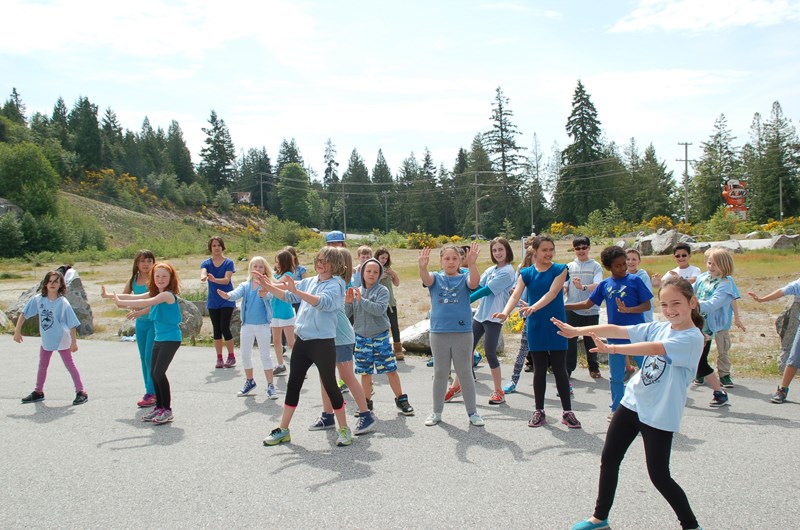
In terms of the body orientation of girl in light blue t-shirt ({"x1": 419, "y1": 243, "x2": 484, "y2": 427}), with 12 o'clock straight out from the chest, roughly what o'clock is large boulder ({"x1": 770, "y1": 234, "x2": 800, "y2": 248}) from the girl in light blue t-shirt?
The large boulder is roughly at 7 o'clock from the girl in light blue t-shirt.

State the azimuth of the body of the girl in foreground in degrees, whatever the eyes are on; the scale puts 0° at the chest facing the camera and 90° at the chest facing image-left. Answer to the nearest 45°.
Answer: approximately 45°

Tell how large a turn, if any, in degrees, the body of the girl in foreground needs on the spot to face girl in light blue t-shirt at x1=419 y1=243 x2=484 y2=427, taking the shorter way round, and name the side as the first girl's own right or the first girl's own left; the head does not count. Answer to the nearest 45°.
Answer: approximately 90° to the first girl's own right

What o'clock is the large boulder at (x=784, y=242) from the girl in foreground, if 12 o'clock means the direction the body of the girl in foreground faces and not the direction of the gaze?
The large boulder is roughly at 5 o'clock from the girl in foreground.

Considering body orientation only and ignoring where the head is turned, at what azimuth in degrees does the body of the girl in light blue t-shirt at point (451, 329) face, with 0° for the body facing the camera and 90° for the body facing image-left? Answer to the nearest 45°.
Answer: approximately 0°

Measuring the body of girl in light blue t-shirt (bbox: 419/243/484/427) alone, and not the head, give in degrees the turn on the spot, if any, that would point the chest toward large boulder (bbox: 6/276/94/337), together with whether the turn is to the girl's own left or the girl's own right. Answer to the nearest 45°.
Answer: approximately 135° to the girl's own right

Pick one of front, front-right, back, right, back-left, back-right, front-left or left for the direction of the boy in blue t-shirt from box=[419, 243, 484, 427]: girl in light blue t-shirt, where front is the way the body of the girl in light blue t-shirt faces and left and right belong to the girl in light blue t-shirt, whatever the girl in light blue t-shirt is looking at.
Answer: left

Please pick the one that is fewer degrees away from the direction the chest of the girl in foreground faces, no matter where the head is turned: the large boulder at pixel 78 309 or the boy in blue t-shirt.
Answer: the large boulder
